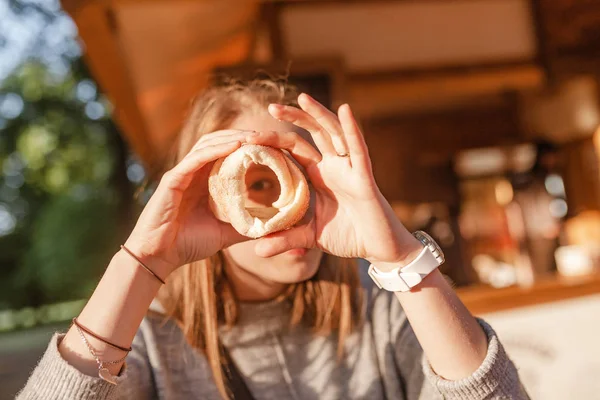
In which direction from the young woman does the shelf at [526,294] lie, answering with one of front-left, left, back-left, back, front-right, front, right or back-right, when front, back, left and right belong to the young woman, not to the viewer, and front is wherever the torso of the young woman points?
back-left

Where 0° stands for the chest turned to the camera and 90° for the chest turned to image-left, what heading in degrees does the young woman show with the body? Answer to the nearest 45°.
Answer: approximately 0°
